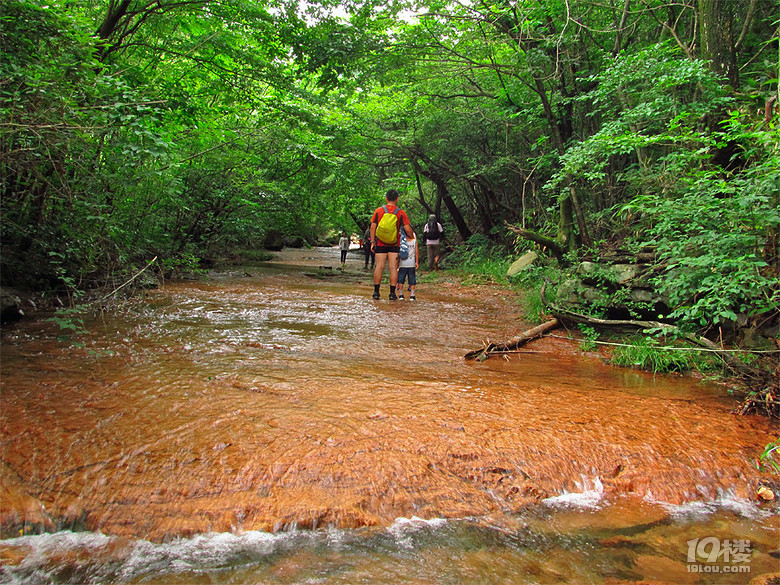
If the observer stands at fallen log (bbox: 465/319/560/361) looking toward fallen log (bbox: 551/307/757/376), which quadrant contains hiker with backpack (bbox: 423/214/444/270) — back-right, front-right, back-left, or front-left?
back-left

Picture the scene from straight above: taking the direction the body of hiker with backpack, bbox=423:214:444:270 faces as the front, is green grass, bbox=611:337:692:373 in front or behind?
behind

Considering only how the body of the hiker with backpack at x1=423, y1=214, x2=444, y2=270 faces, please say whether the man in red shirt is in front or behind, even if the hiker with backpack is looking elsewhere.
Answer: behind

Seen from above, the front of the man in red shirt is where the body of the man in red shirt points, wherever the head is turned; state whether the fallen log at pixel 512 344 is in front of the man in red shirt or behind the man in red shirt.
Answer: behind

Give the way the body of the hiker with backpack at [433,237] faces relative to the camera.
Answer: away from the camera

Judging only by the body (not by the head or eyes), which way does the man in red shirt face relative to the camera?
away from the camera

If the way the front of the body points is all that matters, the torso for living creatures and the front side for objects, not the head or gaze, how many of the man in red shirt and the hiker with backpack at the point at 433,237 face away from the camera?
2

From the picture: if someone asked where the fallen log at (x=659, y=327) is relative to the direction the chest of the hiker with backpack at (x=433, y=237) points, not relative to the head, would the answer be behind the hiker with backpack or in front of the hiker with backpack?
behind

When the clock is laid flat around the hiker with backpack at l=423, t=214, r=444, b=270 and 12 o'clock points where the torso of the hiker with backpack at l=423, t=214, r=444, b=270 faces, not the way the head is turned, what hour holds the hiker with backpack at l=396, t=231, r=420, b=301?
the hiker with backpack at l=396, t=231, r=420, b=301 is roughly at 6 o'clock from the hiker with backpack at l=423, t=214, r=444, b=270.

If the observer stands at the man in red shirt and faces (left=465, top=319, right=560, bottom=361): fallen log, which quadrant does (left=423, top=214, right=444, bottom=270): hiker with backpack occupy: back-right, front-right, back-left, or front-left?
back-left

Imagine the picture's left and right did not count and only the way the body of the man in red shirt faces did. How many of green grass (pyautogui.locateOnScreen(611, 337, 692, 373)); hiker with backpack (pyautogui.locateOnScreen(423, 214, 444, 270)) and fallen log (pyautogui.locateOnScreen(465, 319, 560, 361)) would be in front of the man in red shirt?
1

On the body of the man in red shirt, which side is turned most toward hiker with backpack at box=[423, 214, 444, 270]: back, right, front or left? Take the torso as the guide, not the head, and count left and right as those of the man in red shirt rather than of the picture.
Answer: front
